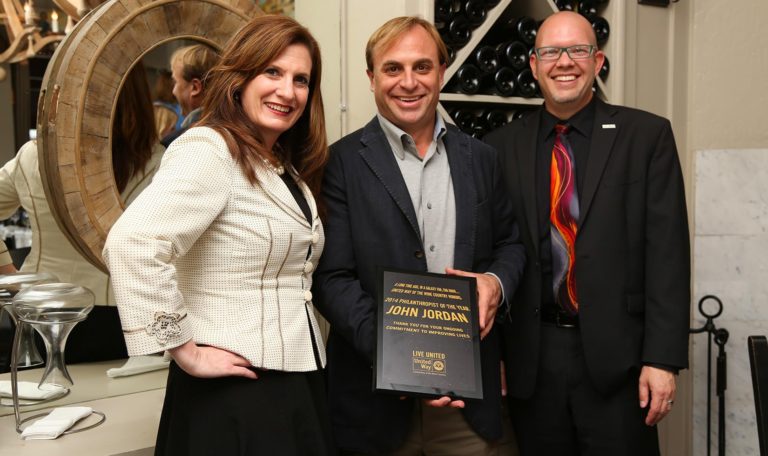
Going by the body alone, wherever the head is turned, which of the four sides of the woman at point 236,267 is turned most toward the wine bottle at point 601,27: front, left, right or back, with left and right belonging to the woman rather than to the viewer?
left

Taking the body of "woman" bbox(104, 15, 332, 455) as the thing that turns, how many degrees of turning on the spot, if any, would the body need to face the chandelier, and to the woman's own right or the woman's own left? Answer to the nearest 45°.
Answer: approximately 180°

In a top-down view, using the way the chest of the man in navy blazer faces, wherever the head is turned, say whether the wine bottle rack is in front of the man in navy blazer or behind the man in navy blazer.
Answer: behind

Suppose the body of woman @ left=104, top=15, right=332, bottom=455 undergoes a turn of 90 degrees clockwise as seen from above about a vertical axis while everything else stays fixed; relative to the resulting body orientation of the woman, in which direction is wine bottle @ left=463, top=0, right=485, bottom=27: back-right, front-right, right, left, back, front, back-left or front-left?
back

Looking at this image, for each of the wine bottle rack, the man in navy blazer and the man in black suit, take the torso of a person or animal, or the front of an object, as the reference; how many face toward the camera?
3

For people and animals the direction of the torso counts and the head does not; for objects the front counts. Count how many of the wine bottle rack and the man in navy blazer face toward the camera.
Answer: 2

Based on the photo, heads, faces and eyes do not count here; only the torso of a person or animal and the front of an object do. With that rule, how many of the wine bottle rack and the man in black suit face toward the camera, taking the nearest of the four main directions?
2

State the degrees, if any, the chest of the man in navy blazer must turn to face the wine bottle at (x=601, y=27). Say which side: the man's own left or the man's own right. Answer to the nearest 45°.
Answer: approximately 135° to the man's own left

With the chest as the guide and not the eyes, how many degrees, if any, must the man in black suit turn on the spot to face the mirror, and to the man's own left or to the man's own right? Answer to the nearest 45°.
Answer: approximately 90° to the man's own right

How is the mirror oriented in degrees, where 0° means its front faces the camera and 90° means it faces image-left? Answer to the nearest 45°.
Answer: approximately 315°

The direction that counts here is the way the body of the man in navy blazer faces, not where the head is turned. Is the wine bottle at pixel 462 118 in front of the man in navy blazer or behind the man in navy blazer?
behind
